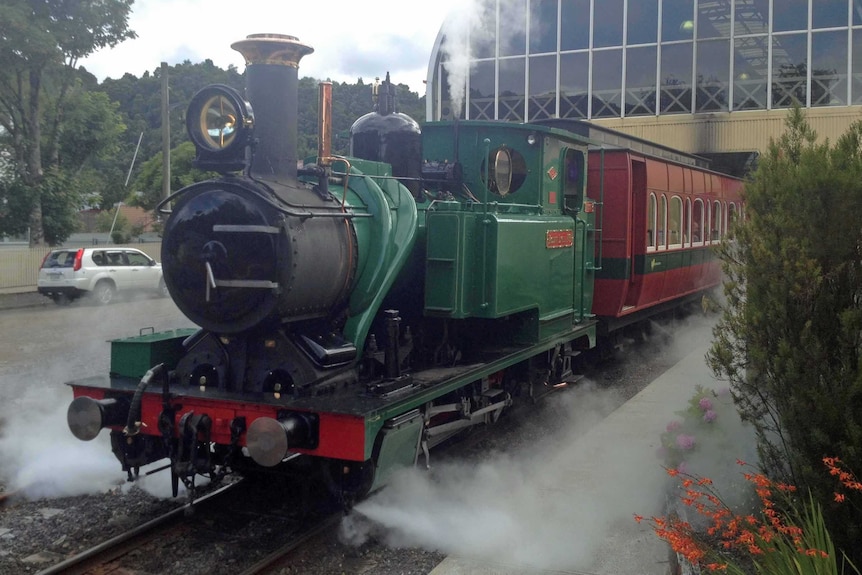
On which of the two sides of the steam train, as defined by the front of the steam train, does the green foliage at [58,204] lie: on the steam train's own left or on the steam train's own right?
on the steam train's own right

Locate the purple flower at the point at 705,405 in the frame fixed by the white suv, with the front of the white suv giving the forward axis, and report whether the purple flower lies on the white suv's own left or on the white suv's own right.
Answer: on the white suv's own right

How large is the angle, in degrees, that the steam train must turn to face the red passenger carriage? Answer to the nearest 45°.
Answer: approximately 180°

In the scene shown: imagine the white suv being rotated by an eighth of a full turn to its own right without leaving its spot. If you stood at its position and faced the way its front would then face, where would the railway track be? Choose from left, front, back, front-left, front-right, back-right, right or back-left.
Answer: right

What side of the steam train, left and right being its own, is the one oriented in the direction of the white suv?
right

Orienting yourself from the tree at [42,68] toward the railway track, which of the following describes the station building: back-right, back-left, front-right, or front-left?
front-left

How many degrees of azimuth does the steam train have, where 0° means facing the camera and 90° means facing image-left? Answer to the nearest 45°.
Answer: approximately 45°

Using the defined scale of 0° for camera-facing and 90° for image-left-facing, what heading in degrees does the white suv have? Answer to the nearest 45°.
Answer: approximately 225°

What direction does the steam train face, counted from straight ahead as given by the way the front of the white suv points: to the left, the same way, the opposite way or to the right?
the opposite way

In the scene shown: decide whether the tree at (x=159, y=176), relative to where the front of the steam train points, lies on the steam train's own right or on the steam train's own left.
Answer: on the steam train's own right
